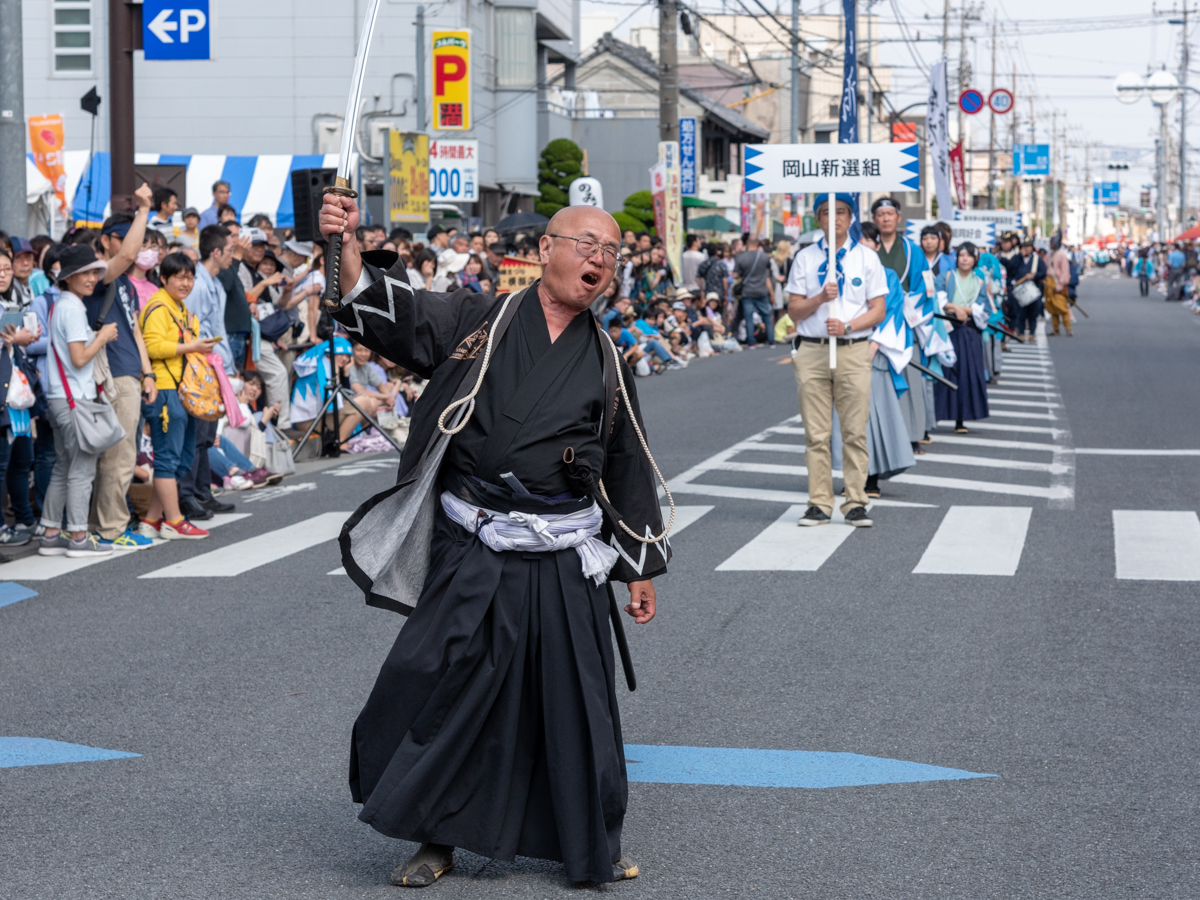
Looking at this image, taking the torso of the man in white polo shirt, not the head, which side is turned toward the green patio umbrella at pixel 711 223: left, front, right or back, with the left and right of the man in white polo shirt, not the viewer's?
back

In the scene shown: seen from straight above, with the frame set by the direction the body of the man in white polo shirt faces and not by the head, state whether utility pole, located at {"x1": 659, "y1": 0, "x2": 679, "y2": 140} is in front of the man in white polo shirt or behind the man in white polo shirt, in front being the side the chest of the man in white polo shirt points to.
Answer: behind

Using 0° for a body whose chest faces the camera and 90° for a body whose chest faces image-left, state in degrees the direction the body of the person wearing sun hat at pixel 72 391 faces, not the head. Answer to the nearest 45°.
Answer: approximately 270°

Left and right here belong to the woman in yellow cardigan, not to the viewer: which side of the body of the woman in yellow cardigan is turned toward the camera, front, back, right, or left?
right

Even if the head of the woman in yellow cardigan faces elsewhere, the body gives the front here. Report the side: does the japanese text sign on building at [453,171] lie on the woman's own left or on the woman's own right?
on the woman's own left

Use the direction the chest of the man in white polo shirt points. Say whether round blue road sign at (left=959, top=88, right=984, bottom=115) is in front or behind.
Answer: behind

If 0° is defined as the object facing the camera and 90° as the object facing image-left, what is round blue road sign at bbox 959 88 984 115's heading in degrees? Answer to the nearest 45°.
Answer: approximately 0°
